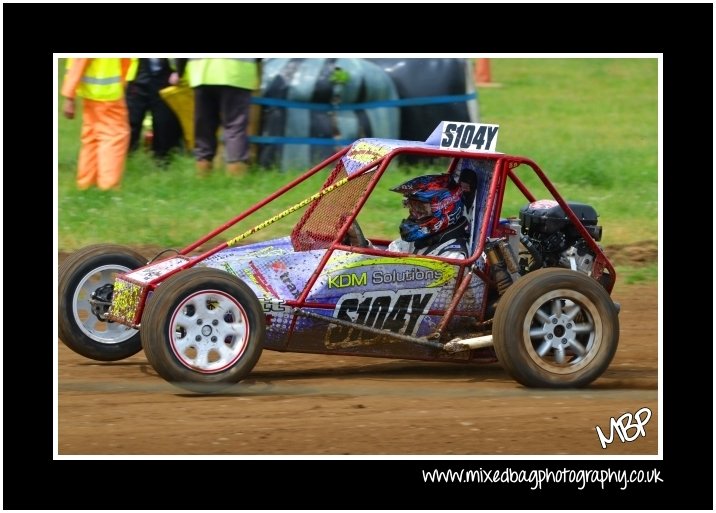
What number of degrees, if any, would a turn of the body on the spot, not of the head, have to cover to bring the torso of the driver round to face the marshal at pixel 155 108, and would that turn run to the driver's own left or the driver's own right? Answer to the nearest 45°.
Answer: approximately 45° to the driver's own right

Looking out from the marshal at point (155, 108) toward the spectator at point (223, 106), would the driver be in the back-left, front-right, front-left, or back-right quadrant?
front-right

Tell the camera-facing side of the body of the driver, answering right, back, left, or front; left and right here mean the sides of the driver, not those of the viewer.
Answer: left

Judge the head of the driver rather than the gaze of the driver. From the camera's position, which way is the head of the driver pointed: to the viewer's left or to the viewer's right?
to the viewer's left

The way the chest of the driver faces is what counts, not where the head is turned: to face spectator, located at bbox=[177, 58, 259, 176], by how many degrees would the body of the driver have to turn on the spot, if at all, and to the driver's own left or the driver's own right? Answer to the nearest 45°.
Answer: approximately 45° to the driver's own right

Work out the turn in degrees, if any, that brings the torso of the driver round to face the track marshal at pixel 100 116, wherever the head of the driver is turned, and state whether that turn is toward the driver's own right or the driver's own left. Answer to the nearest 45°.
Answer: approximately 45° to the driver's own right
